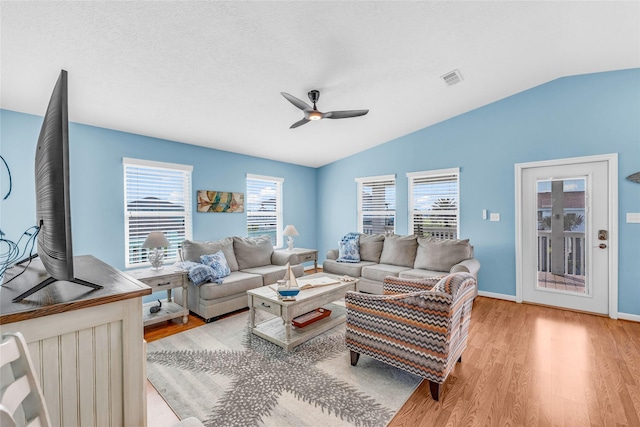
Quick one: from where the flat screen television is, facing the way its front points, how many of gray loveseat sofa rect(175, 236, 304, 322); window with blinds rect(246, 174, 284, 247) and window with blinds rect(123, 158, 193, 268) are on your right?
0

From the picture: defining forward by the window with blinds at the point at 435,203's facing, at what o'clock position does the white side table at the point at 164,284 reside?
The white side table is roughly at 12 o'clock from the window with blinds.

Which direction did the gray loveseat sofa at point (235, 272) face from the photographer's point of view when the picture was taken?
facing the viewer and to the right of the viewer

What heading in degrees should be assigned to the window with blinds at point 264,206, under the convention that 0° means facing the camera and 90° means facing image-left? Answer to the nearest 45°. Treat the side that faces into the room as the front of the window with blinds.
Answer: approximately 315°

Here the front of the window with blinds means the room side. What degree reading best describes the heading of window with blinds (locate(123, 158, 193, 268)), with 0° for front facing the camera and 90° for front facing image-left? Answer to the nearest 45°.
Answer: approximately 315°

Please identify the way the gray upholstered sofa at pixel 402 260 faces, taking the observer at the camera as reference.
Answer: facing the viewer and to the left of the viewer

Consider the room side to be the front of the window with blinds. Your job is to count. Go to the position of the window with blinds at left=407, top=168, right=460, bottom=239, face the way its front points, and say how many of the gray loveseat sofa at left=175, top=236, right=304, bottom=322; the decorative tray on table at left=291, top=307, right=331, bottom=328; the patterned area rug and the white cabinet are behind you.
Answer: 0

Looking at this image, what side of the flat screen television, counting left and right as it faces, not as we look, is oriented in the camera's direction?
right

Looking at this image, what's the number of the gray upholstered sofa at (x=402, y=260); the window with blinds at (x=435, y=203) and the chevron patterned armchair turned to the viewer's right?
0

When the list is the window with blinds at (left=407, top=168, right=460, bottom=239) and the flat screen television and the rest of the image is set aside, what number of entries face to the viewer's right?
1

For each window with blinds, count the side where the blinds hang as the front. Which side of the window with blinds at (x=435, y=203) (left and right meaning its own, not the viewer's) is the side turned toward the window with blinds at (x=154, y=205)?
front

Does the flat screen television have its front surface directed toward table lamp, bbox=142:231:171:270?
no

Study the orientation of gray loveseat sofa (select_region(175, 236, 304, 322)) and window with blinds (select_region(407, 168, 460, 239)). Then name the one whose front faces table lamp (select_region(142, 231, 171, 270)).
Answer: the window with blinds

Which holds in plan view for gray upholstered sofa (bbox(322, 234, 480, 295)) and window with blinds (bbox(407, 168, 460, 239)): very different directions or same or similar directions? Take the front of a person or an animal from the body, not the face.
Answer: same or similar directions

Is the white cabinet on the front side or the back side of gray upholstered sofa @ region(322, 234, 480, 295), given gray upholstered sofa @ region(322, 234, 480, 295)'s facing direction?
on the front side

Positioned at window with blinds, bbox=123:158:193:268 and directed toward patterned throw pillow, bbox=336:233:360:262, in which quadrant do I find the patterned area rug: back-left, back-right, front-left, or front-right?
front-right

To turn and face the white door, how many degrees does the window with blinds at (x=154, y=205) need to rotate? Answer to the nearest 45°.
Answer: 0° — it already faces it

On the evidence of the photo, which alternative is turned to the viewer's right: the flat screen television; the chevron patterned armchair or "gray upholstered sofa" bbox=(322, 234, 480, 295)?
the flat screen television
